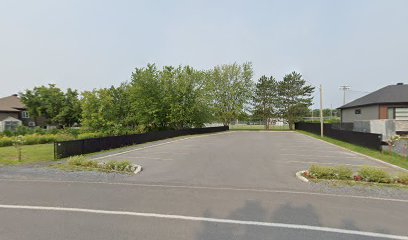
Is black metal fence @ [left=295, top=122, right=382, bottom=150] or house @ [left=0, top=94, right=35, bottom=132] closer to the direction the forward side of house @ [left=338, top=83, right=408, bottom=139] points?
the black metal fence

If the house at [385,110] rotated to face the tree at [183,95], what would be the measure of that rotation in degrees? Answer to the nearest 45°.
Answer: approximately 135° to its right

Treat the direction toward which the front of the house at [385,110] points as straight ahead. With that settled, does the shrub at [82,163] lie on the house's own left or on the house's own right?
on the house's own right

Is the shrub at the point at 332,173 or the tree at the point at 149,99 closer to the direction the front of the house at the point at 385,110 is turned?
the shrub

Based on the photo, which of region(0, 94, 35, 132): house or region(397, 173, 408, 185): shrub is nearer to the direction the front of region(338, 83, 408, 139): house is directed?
the shrub

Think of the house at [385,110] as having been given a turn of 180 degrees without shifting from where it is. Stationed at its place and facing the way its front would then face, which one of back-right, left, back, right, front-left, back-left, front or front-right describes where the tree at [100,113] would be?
left

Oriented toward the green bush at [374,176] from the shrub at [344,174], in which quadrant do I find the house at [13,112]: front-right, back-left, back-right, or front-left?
back-left
